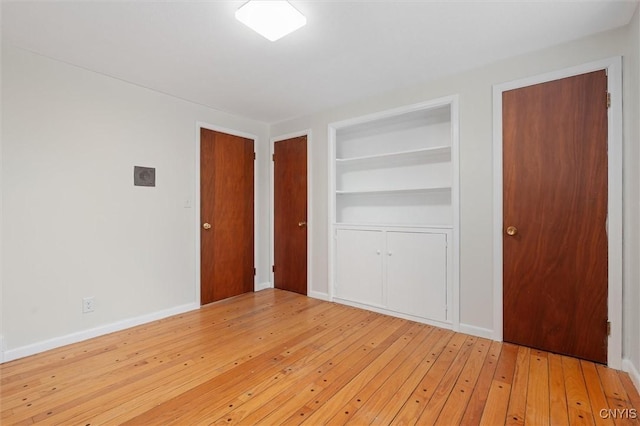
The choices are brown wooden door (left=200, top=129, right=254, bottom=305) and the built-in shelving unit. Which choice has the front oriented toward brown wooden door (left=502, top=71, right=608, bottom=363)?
brown wooden door (left=200, top=129, right=254, bottom=305)

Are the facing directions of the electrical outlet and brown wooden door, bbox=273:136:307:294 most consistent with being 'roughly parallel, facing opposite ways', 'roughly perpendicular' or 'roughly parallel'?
roughly perpendicular

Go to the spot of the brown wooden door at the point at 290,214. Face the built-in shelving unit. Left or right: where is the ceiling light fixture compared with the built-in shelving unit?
right

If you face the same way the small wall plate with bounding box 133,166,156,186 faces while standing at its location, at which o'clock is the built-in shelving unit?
The built-in shelving unit is roughly at 10 o'clock from the small wall plate.

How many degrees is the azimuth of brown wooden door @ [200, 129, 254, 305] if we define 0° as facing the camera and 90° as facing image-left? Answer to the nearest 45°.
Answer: approximately 315°

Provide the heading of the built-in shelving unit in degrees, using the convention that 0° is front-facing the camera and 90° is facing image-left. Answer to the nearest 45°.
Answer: approximately 45°

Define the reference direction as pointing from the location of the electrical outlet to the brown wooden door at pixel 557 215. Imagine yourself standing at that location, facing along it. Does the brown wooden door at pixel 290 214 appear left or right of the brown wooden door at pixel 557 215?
left

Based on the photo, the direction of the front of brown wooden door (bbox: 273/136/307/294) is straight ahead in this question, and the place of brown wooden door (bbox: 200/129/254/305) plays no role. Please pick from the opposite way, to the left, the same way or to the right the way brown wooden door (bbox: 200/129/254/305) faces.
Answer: to the left

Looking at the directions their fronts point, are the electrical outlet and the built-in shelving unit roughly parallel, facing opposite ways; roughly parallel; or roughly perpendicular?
roughly perpendicular

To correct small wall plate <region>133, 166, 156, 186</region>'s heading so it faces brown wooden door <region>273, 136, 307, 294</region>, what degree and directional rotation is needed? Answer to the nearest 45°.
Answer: approximately 90° to its left

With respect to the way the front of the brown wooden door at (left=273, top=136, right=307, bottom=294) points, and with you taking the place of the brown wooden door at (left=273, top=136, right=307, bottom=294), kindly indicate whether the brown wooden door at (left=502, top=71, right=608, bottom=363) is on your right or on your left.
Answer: on your left

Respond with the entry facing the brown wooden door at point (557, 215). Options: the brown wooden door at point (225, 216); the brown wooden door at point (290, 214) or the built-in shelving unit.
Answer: the brown wooden door at point (225, 216)

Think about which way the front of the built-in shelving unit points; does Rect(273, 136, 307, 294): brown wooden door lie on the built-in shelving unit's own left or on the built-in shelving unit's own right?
on the built-in shelving unit's own right

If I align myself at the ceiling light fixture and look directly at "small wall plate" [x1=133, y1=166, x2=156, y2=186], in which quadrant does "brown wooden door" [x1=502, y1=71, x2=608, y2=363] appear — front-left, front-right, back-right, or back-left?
back-right

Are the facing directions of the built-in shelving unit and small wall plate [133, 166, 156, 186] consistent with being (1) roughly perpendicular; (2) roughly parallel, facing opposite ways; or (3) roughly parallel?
roughly perpendicular

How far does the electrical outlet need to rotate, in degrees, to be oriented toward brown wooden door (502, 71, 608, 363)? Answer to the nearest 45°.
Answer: approximately 45° to its left

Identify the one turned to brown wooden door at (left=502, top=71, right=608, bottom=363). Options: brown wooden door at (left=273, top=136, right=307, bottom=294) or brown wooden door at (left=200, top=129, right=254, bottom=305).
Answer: brown wooden door at (left=200, top=129, right=254, bottom=305)
